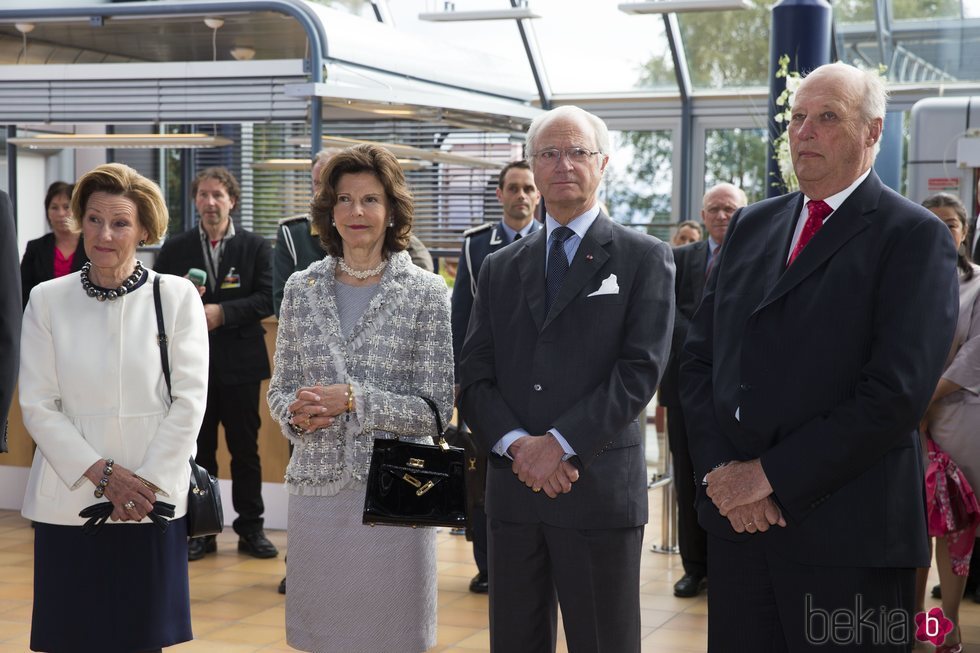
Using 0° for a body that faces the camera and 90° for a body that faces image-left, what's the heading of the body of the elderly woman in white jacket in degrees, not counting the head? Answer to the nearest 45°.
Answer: approximately 0°

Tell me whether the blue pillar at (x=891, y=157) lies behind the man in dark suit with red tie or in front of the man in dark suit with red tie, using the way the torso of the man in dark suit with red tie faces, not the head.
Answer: behind

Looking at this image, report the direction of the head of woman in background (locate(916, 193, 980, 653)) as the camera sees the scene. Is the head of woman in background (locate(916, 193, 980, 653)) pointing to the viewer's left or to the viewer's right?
to the viewer's left

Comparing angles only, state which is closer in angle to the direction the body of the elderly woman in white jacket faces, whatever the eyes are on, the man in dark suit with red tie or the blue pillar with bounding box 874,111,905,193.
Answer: the man in dark suit with red tie

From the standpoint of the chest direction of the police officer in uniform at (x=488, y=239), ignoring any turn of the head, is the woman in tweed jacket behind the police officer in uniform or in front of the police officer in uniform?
in front

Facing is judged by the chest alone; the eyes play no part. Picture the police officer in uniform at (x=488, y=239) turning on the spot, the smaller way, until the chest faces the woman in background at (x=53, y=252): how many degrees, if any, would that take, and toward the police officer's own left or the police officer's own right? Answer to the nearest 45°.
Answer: approximately 135° to the police officer's own right

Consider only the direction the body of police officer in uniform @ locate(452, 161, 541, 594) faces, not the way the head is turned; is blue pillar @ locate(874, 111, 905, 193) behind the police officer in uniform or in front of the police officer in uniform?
behind

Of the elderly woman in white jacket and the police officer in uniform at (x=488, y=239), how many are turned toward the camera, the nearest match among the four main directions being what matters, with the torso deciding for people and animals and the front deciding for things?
2

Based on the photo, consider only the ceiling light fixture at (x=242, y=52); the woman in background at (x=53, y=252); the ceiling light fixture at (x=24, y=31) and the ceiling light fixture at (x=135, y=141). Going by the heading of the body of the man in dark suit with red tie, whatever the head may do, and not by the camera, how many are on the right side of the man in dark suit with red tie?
4

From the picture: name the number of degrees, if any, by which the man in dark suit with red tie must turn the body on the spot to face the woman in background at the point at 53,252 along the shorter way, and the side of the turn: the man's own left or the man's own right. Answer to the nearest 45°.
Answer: approximately 90° to the man's own right

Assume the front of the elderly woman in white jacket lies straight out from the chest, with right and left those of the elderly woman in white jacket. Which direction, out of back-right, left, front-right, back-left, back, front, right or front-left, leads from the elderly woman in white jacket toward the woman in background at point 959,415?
left
